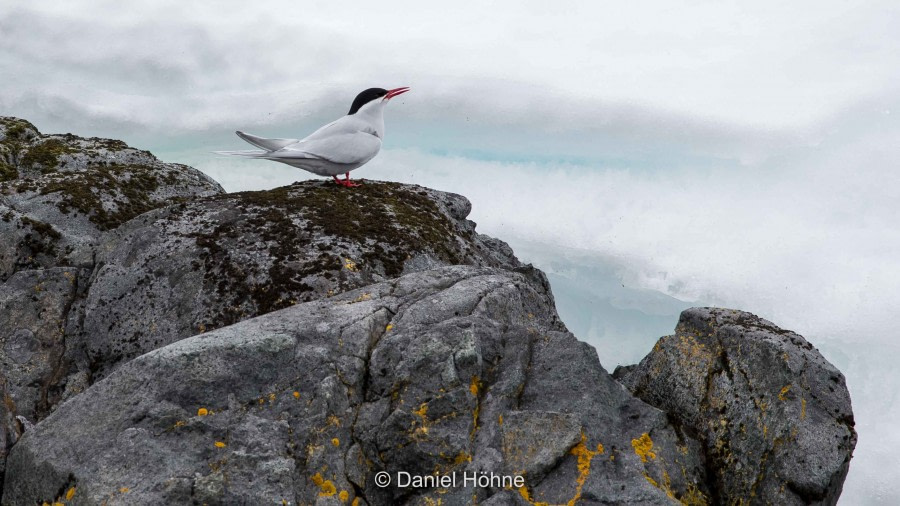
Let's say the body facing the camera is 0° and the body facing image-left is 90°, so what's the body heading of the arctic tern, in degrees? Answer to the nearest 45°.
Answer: approximately 270°

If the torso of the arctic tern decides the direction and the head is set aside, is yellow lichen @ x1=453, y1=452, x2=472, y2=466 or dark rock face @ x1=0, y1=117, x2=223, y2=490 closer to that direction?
the yellow lichen

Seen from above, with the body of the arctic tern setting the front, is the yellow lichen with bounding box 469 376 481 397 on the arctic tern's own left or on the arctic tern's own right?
on the arctic tern's own right

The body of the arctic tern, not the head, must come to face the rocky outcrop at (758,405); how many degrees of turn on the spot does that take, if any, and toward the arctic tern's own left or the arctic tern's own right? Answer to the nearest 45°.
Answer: approximately 45° to the arctic tern's own right

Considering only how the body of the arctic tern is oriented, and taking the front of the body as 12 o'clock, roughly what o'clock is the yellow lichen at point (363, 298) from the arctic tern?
The yellow lichen is roughly at 3 o'clock from the arctic tern.

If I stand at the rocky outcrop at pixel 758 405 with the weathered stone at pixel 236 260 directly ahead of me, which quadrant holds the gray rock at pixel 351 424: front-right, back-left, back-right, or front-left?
front-left

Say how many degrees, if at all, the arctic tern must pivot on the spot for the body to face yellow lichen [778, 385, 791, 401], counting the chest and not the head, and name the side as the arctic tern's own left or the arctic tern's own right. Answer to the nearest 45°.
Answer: approximately 45° to the arctic tern's own right

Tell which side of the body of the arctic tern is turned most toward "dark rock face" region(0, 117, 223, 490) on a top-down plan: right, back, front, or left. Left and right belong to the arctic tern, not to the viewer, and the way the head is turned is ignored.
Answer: back

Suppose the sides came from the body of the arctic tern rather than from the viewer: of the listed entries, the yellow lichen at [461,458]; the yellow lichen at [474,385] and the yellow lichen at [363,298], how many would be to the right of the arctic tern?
3

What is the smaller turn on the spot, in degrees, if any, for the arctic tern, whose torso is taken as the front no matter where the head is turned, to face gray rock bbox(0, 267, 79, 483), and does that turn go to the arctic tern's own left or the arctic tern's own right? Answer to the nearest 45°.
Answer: approximately 135° to the arctic tern's own right

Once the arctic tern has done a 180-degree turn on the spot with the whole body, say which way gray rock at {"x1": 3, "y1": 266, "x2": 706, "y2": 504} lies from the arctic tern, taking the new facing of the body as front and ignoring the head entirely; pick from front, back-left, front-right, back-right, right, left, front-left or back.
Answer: left
